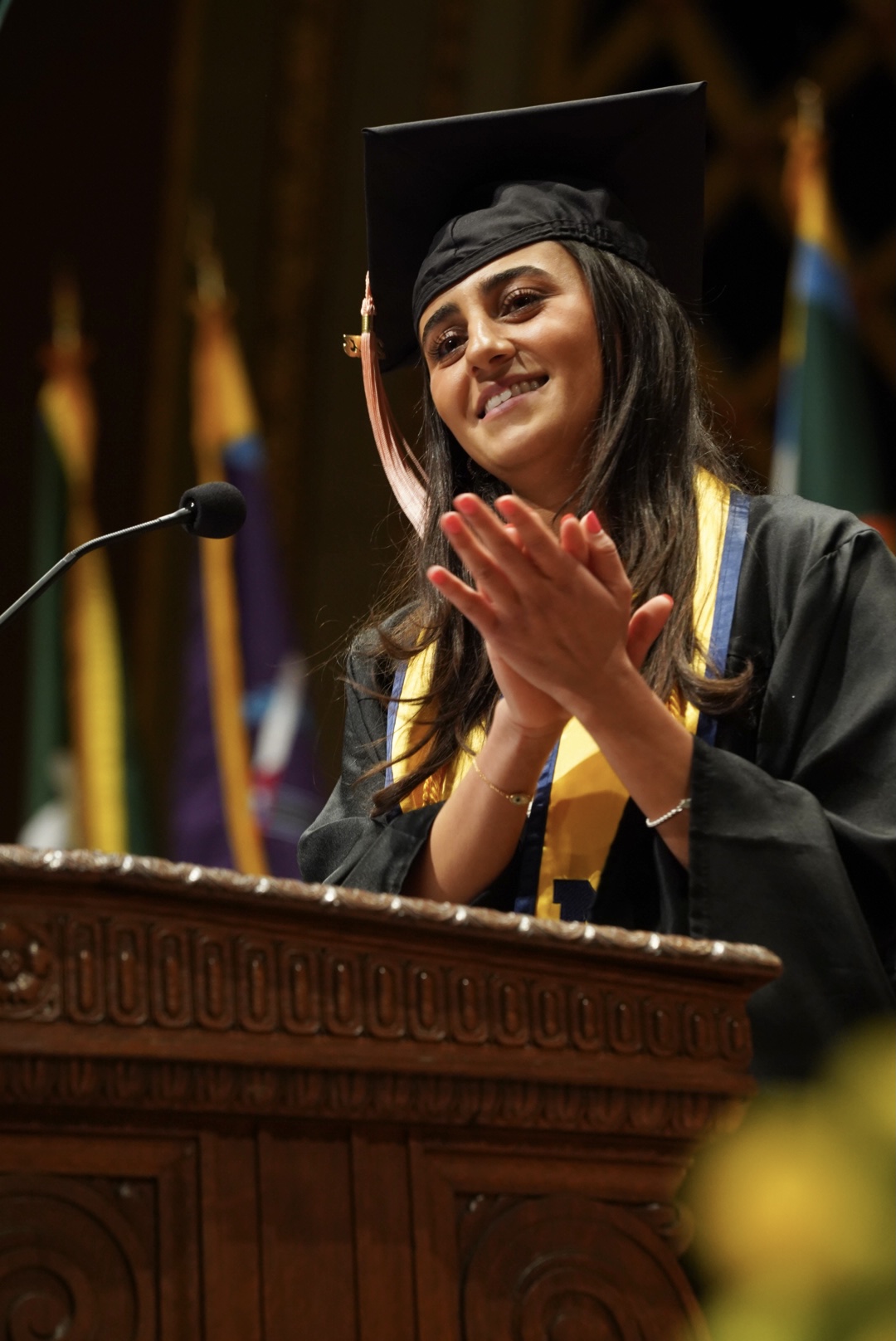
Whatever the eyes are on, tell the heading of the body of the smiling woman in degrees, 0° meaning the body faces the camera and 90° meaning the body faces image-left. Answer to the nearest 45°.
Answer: approximately 45°

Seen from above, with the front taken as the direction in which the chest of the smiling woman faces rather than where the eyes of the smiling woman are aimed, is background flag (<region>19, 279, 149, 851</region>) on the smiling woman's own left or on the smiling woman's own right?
on the smiling woman's own right

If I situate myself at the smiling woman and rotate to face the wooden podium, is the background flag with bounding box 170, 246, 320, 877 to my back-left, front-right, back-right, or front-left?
back-right

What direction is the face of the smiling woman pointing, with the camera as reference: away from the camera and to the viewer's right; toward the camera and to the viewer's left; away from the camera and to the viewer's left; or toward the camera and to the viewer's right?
toward the camera and to the viewer's left

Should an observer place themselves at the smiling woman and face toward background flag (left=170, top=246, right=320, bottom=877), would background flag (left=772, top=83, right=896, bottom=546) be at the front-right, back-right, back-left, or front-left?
front-right

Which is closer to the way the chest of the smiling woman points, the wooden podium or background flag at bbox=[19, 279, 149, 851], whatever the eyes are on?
the wooden podium

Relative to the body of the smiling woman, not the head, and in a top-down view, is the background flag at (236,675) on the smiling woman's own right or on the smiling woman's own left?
on the smiling woman's own right

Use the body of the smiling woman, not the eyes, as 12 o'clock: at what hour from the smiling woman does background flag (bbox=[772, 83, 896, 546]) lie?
The background flag is roughly at 5 o'clock from the smiling woman.

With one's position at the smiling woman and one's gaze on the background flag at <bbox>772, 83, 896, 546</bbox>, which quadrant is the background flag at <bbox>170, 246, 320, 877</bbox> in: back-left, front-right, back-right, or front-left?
front-left

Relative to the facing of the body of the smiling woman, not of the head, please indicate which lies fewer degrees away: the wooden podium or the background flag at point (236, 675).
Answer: the wooden podium
